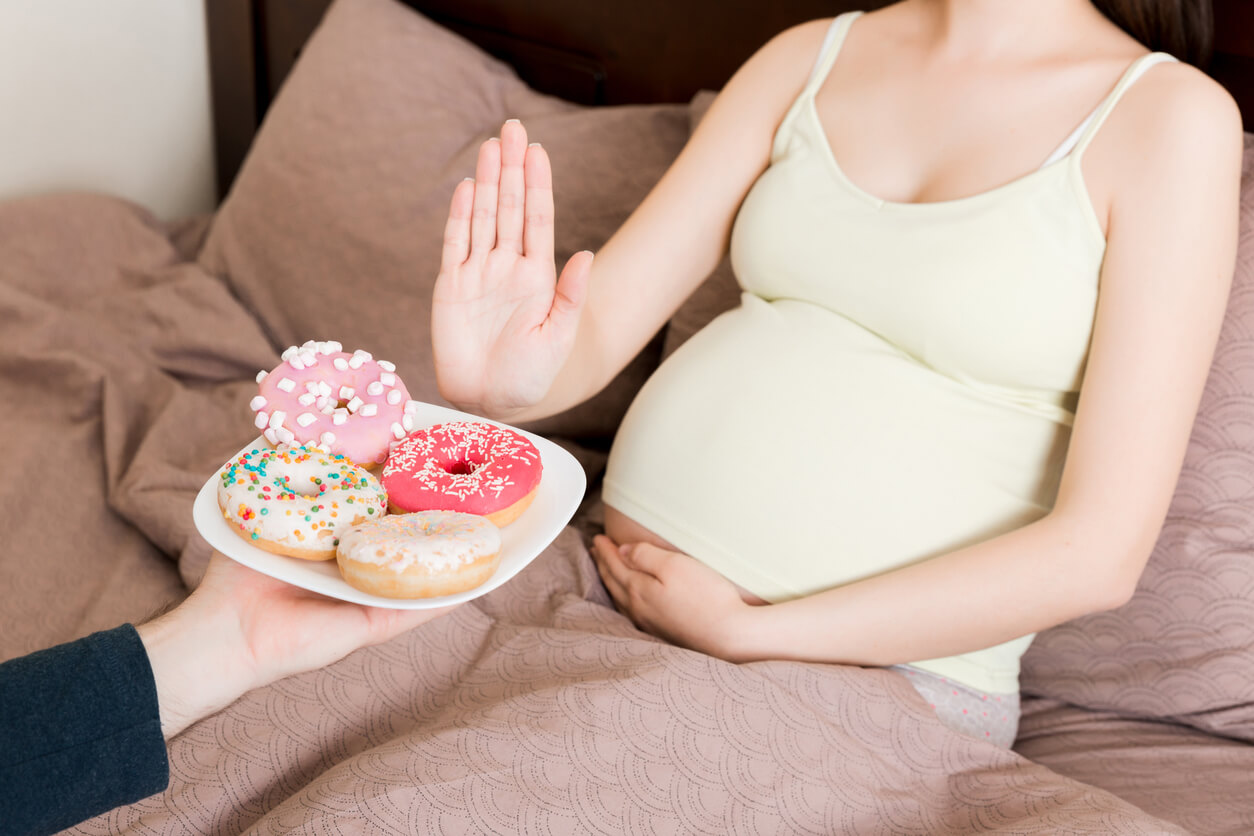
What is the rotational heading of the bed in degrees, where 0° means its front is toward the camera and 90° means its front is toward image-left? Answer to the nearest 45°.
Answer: approximately 45°

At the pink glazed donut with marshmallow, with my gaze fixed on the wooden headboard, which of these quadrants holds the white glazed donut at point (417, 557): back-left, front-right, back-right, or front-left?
back-right

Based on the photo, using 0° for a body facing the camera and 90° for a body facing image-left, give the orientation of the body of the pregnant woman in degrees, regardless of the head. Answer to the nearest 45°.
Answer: approximately 45°

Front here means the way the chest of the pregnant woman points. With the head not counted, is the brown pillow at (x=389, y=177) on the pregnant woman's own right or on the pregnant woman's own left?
on the pregnant woman's own right
